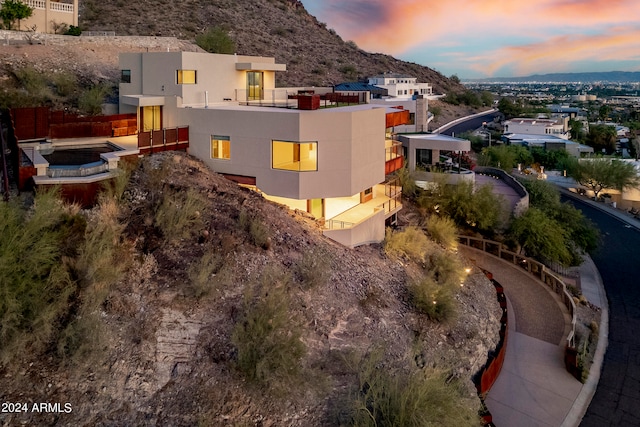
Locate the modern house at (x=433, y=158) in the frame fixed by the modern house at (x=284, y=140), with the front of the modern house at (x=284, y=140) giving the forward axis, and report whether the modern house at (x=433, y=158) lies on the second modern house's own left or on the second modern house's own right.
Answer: on the second modern house's own left

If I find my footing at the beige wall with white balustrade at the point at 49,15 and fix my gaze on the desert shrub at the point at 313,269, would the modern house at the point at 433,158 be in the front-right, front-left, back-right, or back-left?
front-left
